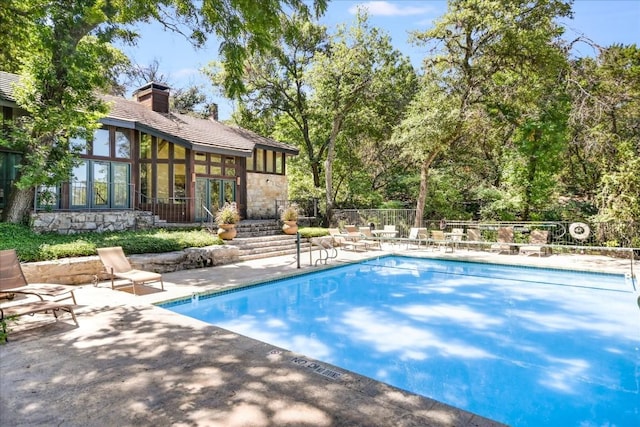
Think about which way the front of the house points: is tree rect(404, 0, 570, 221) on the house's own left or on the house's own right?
on the house's own left

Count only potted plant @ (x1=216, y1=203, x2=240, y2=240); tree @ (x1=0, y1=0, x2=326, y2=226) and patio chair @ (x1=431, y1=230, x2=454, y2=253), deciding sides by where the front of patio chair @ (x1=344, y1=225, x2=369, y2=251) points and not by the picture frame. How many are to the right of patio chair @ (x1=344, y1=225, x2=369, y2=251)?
2

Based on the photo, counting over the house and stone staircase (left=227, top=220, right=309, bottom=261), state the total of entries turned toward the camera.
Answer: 2

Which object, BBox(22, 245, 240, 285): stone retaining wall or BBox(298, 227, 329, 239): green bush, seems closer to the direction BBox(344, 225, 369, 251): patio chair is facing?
the stone retaining wall

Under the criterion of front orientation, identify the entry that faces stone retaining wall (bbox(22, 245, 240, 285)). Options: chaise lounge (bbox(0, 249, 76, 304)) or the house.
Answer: the house

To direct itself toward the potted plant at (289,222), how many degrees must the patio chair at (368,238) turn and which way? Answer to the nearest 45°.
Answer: approximately 135° to its right

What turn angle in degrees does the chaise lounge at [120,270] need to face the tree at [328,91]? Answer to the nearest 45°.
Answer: approximately 90° to its left
